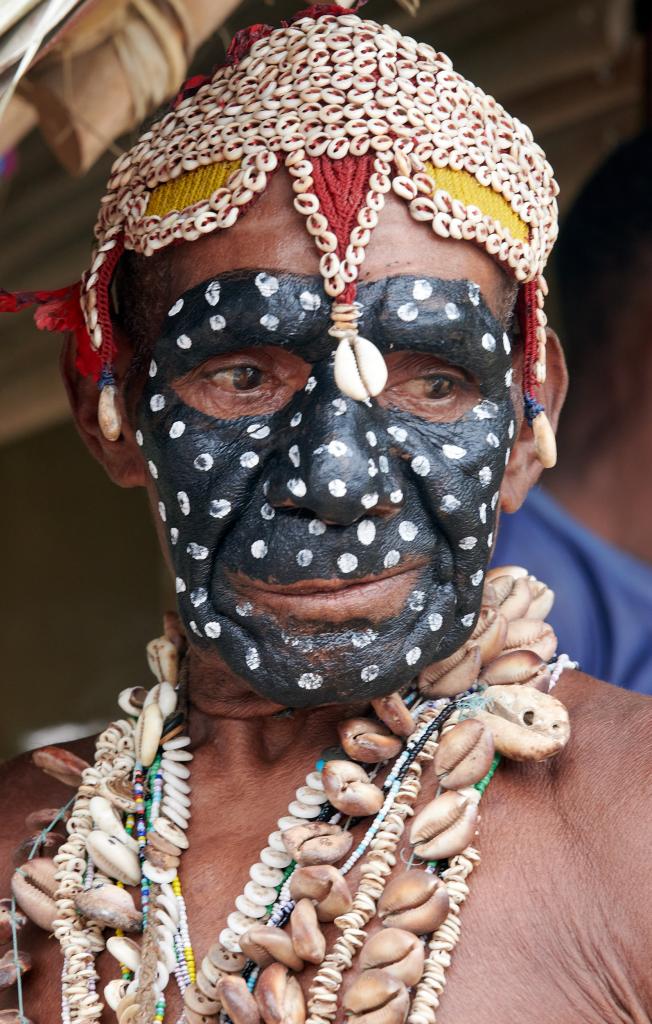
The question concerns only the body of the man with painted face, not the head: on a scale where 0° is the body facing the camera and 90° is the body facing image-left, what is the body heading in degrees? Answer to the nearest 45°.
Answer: approximately 0°

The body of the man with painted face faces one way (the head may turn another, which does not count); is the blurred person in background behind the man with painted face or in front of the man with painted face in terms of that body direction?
behind
